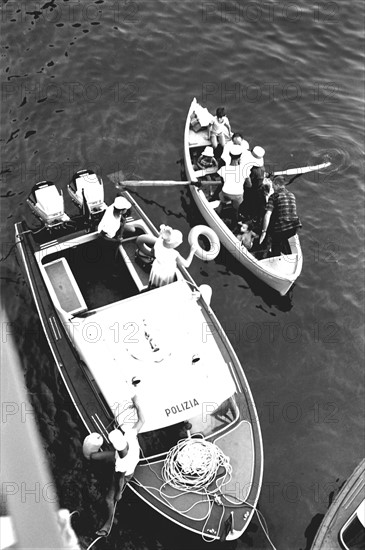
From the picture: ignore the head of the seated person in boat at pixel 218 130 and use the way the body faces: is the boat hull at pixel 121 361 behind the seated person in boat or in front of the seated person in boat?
in front

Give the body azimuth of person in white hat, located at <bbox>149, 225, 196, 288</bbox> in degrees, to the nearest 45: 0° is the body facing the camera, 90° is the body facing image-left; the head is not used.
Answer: approximately 225°

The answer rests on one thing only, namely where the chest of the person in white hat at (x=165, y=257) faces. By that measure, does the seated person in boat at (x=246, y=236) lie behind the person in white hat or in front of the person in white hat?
in front

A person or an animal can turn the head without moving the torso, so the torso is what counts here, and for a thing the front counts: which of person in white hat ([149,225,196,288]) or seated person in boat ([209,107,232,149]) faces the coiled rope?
the seated person in boat

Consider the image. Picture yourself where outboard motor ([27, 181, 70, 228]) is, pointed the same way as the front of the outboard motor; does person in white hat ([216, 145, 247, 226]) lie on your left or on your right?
on your left

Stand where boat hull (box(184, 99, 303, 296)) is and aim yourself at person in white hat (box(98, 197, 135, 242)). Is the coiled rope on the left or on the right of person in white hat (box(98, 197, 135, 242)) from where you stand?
left

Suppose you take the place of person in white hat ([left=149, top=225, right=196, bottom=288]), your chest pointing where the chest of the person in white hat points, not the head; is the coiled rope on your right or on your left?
on your right

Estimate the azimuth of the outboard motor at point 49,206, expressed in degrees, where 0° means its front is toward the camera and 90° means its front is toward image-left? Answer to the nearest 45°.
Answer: approximately 315°

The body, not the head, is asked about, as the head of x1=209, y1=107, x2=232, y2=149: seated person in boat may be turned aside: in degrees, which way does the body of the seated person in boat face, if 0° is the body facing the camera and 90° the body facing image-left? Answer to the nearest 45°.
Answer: approximately 0°
